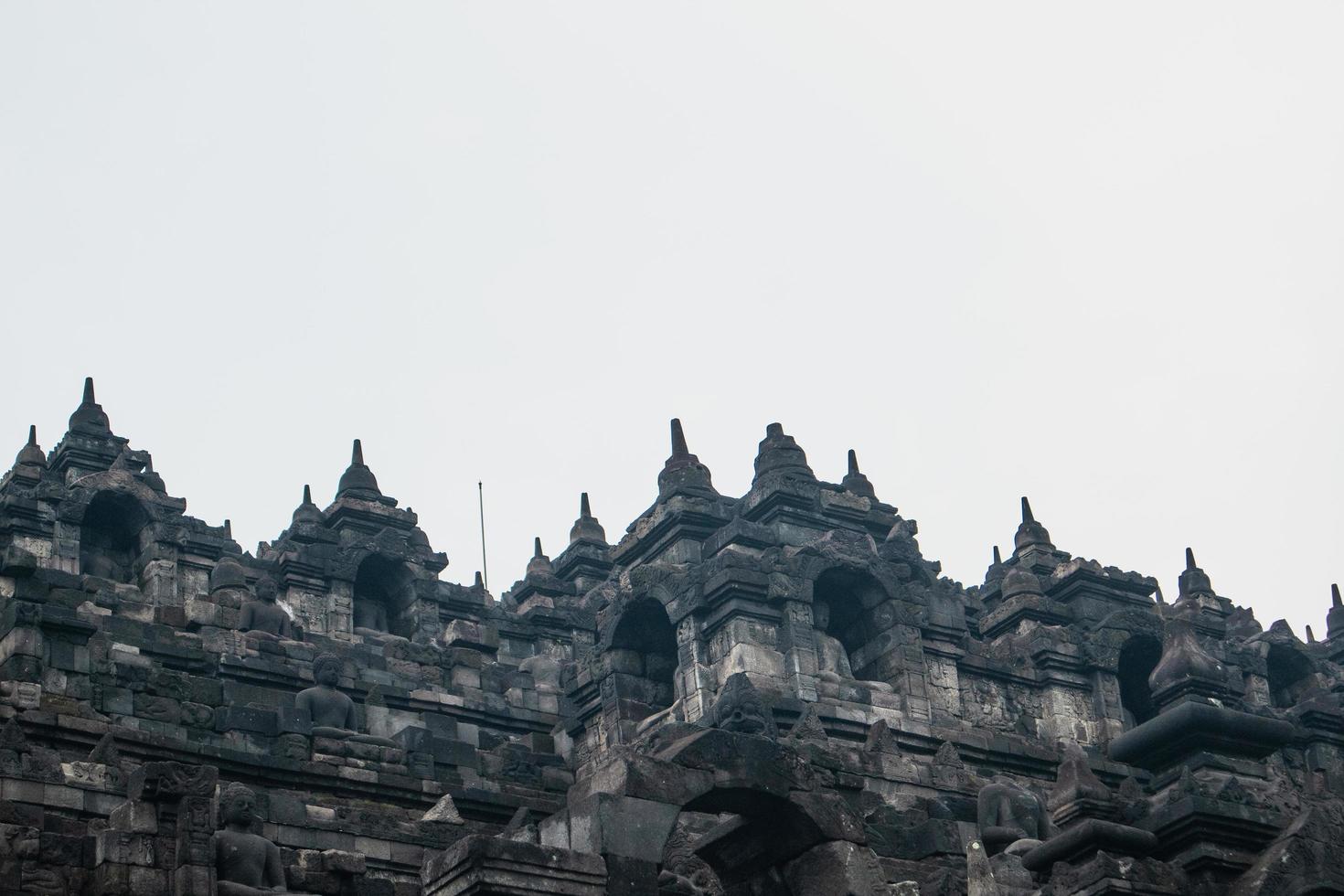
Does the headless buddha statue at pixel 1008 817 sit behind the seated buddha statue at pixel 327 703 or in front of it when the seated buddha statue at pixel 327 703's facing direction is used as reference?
in front

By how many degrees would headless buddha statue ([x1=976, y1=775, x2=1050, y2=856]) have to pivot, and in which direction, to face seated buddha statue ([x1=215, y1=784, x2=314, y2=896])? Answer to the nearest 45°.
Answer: approximately 90° to its right

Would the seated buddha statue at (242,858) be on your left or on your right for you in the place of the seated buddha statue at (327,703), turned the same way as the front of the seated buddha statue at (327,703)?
on your right

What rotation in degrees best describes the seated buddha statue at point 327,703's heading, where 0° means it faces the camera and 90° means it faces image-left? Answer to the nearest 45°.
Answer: approximately 315°

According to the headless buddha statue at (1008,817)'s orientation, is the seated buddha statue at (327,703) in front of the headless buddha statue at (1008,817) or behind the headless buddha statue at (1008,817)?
behind

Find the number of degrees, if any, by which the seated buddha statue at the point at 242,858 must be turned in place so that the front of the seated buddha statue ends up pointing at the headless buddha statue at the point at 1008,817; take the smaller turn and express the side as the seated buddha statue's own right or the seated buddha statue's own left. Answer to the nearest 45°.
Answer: approximately 45° to the seated buddha statue's own left

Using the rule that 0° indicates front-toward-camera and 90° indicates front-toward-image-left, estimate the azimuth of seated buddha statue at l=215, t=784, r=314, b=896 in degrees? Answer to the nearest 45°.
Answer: approximately 315°
